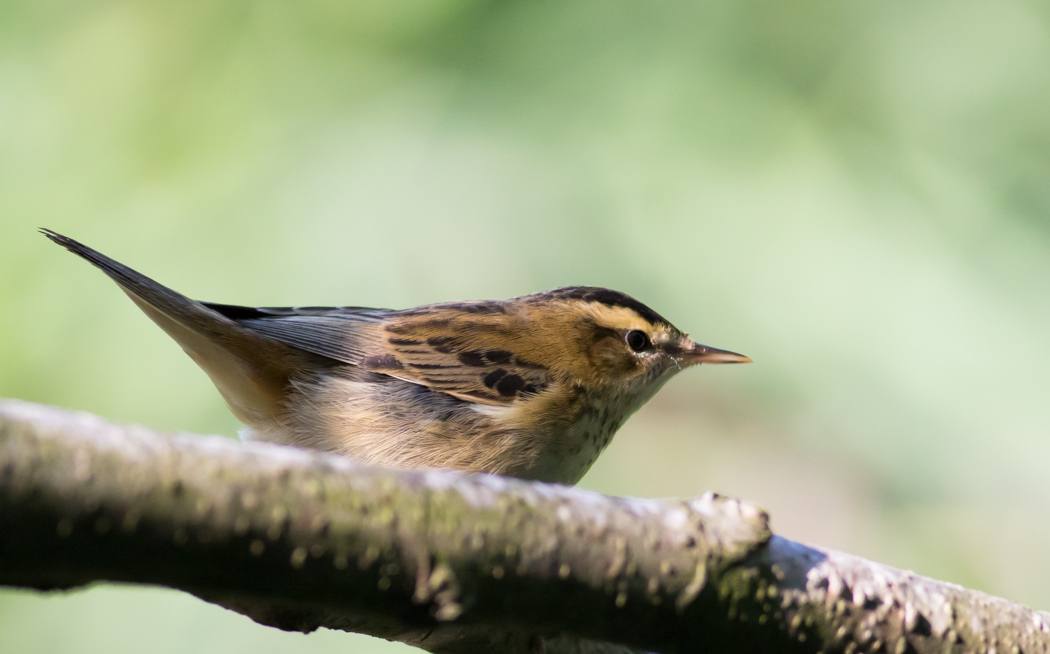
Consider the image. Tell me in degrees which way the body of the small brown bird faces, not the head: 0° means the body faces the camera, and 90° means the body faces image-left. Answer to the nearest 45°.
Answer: approximately 270°
